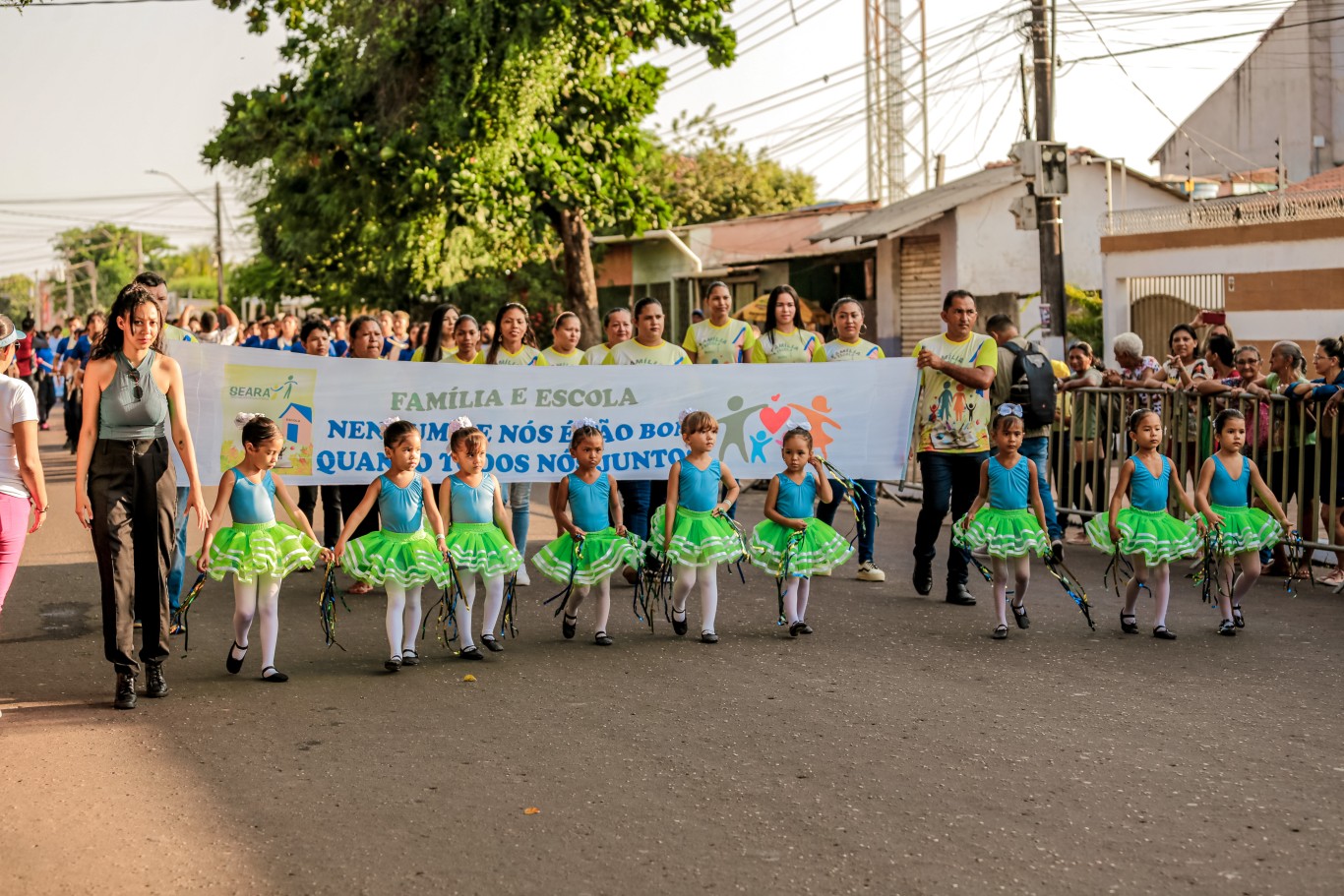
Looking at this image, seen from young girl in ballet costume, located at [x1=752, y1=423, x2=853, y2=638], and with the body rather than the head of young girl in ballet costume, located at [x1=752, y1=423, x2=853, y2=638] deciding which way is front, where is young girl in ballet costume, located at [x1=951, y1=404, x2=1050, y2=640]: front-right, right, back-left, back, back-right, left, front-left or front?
left

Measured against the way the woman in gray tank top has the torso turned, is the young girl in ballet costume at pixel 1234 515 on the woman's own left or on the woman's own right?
on the woman's own left

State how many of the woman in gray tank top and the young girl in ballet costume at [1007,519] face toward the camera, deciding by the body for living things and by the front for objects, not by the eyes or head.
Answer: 2

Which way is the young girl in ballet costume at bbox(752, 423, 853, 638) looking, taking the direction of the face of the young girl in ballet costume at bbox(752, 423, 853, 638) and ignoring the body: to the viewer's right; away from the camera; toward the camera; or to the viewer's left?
toward the camera

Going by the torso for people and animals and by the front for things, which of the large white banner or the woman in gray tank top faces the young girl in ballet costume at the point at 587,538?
the large white banner

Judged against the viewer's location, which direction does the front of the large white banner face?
facing the viewer

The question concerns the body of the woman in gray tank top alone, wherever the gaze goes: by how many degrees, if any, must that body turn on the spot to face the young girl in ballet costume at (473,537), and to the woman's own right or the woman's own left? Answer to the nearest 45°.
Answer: approximately 90° to the woman's own left

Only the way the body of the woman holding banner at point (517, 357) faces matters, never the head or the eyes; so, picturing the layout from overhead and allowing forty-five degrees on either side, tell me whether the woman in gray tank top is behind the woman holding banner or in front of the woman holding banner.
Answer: in front

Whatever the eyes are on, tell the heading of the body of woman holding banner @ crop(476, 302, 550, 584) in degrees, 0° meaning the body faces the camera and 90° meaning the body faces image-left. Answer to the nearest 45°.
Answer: approximately 0°

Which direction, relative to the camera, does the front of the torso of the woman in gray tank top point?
toward the camera

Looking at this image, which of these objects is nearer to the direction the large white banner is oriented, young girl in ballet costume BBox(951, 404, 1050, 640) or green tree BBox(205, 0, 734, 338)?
the young girl in ballet costume

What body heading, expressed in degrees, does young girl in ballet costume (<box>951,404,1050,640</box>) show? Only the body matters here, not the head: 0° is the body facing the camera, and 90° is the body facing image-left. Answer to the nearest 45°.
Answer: approximately 0°

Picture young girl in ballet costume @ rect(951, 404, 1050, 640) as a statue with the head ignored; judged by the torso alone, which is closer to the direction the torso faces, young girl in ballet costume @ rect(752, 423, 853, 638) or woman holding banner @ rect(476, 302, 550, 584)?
the young girl in ballet costume

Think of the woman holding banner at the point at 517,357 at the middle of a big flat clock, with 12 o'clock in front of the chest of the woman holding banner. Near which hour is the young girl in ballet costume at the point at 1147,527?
The young girl in ballet costume is roughly at 10 o'clock from the woman holding banner.

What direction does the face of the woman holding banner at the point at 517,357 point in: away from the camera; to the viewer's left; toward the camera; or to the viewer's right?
toward the camera

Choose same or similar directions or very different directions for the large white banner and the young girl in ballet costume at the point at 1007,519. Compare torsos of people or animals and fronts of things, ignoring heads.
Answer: same or similar directions

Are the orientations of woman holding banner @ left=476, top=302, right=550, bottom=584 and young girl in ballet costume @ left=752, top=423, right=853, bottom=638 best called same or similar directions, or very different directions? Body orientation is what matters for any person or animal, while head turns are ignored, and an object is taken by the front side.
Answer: same or similar directions
